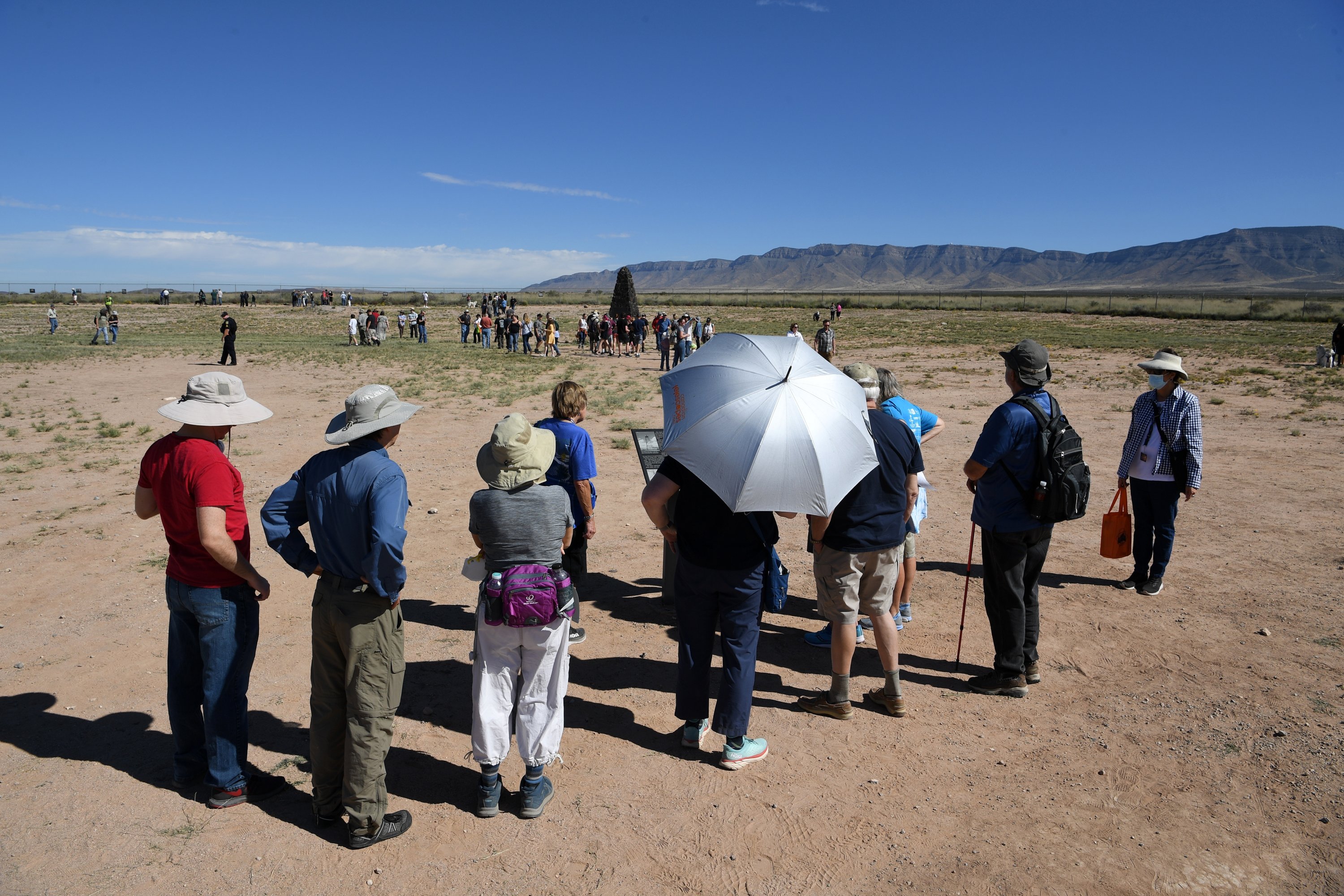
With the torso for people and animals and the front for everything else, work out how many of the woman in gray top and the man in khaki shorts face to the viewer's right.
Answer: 0

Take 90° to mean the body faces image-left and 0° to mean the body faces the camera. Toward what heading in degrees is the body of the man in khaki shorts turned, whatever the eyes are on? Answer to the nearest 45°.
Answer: approximately 135°

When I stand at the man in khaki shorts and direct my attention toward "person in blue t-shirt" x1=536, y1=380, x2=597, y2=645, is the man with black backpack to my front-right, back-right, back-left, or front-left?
back-right

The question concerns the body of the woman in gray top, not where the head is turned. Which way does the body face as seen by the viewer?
away from the camera

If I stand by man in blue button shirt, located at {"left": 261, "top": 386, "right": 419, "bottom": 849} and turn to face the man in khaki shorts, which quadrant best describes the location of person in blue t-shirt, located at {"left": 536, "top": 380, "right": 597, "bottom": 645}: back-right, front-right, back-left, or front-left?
front-left

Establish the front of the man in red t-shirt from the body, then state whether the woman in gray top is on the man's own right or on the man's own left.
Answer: on the man's own right

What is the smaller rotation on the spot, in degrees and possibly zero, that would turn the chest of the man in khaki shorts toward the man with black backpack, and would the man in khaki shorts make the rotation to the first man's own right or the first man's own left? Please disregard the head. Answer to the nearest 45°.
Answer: approximately 90° to the first man's own right

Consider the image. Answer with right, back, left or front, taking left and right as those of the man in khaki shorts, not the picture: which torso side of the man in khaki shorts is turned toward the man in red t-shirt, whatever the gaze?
left

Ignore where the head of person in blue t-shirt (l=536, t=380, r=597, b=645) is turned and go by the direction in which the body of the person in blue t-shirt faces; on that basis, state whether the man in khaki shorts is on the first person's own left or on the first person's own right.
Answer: on the first person's own right

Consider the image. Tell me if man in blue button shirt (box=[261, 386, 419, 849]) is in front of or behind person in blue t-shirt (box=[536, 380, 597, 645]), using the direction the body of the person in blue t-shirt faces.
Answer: behind

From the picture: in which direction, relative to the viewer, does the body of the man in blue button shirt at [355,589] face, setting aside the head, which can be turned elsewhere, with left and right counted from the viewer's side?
facing away from the viewer and to the right of the viewer

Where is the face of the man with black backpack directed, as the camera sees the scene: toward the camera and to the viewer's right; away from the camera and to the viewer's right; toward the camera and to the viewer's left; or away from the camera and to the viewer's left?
away from the camera and to the viewer's left

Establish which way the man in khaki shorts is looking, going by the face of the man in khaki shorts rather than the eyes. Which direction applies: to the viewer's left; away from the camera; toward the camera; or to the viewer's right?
away from the camera

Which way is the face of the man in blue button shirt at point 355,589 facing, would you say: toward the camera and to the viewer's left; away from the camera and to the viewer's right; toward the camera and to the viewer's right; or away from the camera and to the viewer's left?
away from the camera and to the viewer's right

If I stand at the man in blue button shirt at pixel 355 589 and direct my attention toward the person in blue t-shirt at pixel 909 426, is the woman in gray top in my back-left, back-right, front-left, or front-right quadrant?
front-right
